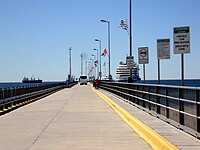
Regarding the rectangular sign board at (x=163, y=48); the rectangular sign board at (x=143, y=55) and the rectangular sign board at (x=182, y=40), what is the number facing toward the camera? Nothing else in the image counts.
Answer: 3

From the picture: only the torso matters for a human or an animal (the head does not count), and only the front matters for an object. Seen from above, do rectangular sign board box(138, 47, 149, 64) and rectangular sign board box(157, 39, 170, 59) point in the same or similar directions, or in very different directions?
same or similar directions

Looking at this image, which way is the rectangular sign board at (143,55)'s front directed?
toward the camera

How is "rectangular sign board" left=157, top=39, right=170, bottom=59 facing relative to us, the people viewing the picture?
facing the viewer

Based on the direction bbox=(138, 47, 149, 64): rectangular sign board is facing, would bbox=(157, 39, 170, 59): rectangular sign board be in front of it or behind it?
in front

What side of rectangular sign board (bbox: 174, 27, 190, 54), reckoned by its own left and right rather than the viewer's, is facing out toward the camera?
front

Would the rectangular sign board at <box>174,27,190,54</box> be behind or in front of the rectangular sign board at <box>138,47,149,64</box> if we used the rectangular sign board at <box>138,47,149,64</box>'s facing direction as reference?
in front

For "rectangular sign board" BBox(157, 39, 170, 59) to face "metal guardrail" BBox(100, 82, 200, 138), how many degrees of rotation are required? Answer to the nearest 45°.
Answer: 0° — it already faces it

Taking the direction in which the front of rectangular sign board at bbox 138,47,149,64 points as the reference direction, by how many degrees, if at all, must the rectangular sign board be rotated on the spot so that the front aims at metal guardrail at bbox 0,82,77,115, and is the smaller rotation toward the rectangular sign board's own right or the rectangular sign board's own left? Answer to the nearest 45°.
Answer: approximately 90° to the rectangular sign board's own right

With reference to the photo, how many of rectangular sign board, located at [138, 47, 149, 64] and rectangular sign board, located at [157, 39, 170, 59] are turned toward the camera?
2

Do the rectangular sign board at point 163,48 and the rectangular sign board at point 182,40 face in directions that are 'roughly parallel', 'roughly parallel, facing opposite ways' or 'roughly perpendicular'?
roughly parallel

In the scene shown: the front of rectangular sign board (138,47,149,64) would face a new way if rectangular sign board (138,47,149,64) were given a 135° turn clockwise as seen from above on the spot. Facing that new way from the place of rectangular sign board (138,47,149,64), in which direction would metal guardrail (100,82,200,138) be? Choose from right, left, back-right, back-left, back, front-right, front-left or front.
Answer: back-left
